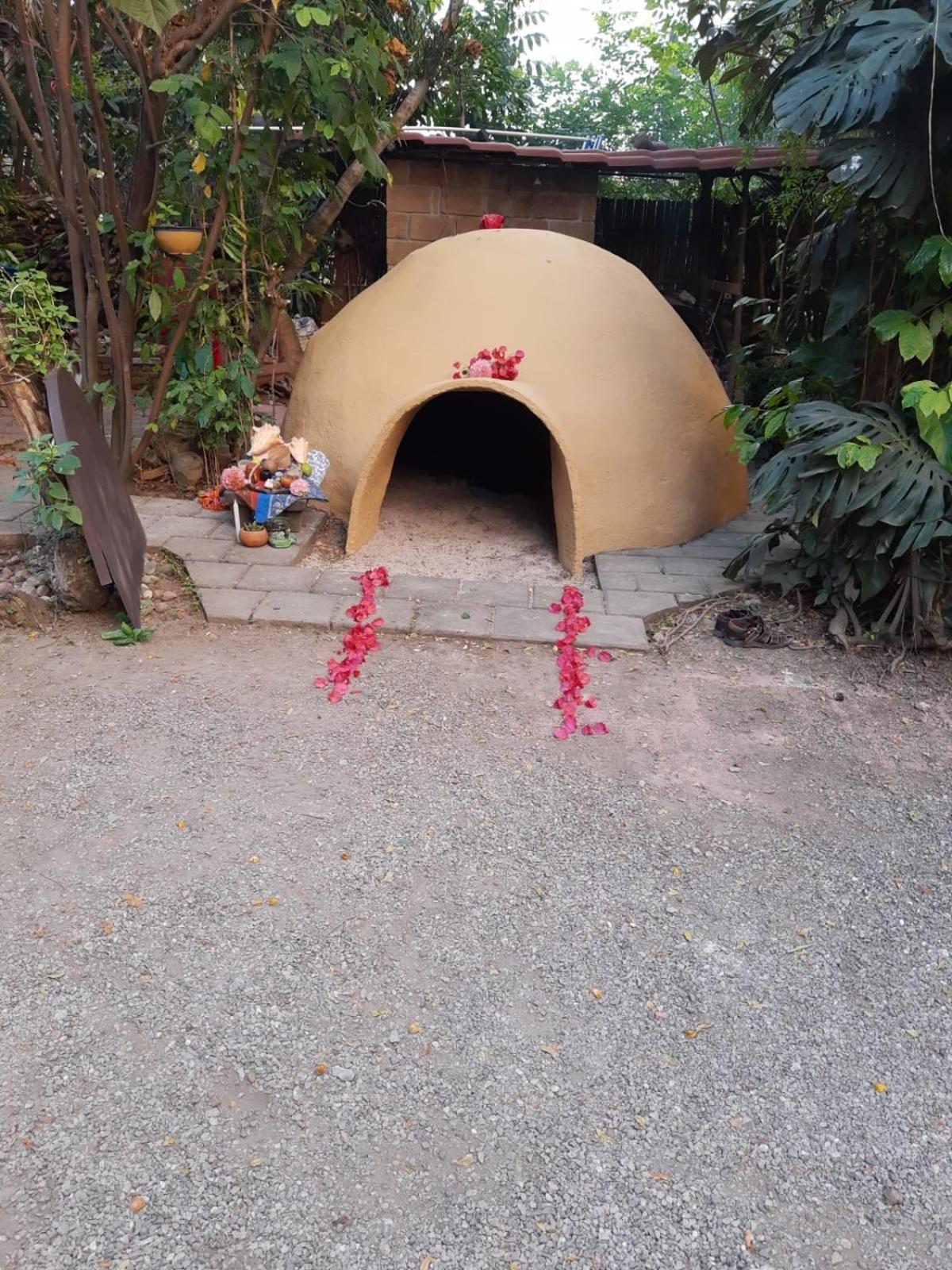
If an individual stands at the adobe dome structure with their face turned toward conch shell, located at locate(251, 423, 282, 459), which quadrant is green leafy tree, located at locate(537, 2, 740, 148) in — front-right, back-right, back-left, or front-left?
back-right

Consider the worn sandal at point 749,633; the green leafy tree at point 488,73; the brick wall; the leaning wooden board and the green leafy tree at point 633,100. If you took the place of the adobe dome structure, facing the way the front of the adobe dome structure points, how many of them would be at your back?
3

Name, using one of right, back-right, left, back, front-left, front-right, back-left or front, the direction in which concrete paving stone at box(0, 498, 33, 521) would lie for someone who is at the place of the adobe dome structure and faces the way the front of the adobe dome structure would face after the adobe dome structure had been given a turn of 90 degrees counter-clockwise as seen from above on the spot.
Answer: back

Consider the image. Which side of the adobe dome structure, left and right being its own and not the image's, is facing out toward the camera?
front

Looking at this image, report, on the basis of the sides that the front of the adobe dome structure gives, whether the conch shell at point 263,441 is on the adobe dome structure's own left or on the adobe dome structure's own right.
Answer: on the adobe dome structure's own right

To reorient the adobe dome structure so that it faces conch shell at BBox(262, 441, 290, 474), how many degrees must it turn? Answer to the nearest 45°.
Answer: approximately 90° to its right

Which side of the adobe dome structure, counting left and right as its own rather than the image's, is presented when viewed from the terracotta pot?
right

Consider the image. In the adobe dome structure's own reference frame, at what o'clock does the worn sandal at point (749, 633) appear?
The worn sandal is roughly at 11 o'clock from the adobe dome structure.

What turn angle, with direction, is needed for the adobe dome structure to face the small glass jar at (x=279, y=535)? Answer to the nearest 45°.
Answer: approximately 90° to its right

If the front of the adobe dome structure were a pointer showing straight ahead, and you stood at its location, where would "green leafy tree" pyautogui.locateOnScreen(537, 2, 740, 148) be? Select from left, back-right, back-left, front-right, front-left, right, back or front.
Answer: back

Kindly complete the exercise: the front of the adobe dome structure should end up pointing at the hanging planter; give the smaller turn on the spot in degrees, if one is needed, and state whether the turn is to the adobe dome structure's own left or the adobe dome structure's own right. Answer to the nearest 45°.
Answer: approximately 90° to the adobe dome structure's own right

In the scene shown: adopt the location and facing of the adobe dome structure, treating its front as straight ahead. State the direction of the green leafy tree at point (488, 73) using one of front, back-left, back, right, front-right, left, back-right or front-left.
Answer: back

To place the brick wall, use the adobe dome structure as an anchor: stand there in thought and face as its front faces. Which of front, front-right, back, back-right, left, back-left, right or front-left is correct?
back

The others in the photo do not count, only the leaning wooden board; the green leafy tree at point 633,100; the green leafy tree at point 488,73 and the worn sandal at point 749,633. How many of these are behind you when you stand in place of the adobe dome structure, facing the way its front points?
2

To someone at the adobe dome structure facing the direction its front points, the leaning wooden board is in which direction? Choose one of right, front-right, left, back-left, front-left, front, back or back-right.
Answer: front-right
